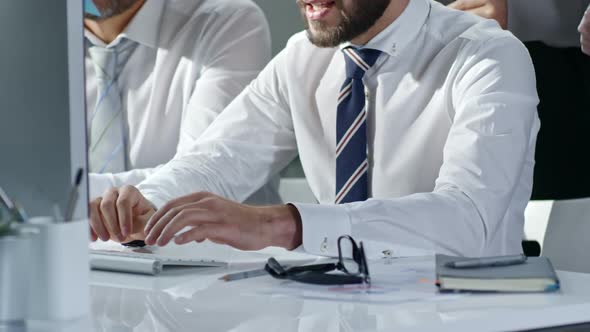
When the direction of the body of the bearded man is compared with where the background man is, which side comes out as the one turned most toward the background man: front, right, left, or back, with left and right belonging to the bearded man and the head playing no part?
right

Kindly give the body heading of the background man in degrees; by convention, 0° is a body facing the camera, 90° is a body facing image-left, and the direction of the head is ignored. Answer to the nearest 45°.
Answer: approximately 45°

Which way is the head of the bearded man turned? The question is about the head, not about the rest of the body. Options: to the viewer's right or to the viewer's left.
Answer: to the viewer's left

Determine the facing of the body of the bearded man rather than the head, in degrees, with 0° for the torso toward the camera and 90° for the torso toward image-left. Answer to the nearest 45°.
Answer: approximately 45°

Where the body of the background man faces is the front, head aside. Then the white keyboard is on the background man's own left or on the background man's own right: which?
on the background man's own left
